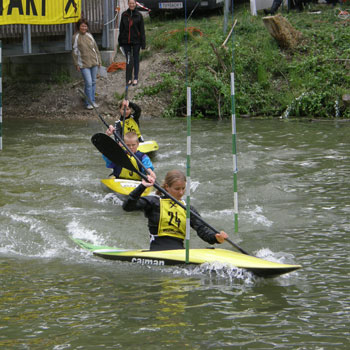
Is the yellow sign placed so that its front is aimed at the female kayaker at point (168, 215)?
yes

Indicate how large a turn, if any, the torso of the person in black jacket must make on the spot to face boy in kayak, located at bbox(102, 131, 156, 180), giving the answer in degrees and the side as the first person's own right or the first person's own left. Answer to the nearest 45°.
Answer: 0° — they already face them

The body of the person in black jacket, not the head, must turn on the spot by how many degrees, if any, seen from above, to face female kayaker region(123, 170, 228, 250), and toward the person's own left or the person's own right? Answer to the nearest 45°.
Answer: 0° — they already face them

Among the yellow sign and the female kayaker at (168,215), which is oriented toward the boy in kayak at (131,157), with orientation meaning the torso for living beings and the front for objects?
the yellow sign

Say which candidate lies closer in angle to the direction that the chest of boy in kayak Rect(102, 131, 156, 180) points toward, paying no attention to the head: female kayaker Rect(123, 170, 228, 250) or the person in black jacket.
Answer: the female kayaker

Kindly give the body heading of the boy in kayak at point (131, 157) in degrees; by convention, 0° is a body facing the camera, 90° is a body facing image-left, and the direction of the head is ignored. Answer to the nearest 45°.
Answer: approximately 0°

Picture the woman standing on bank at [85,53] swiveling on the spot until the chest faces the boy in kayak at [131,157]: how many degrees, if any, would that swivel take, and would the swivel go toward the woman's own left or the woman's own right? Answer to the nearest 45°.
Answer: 0° — they already face them

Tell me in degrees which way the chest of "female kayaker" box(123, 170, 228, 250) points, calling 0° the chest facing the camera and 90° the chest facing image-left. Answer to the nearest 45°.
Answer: approximately 315°
